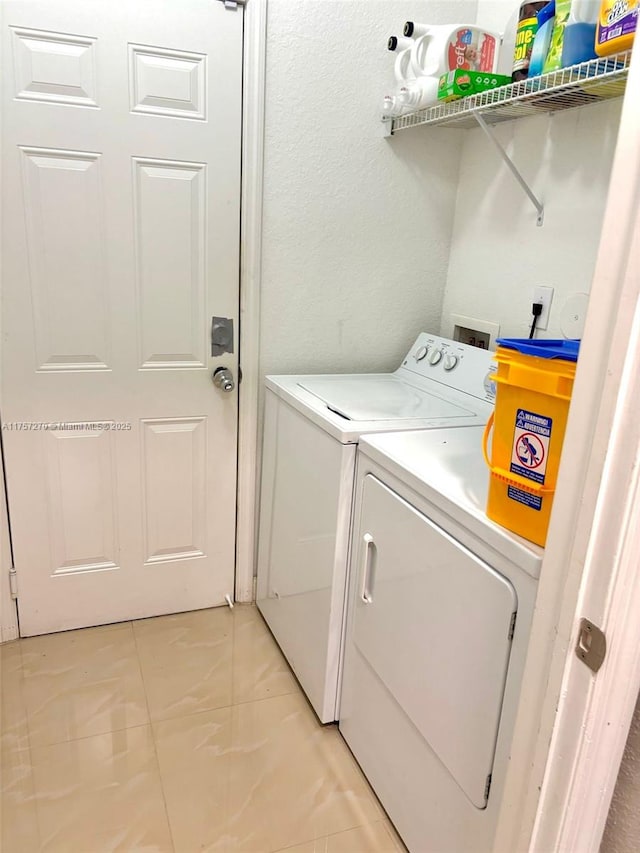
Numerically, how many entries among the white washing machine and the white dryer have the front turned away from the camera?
0

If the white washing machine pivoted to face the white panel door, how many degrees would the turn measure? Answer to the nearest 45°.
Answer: approximately 45° to its right

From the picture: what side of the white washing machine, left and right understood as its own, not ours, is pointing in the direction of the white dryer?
left

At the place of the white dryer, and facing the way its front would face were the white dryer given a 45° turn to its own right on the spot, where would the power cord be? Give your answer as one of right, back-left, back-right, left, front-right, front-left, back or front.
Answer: right

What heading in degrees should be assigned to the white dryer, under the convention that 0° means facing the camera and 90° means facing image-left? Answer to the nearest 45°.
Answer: approximately 45°
